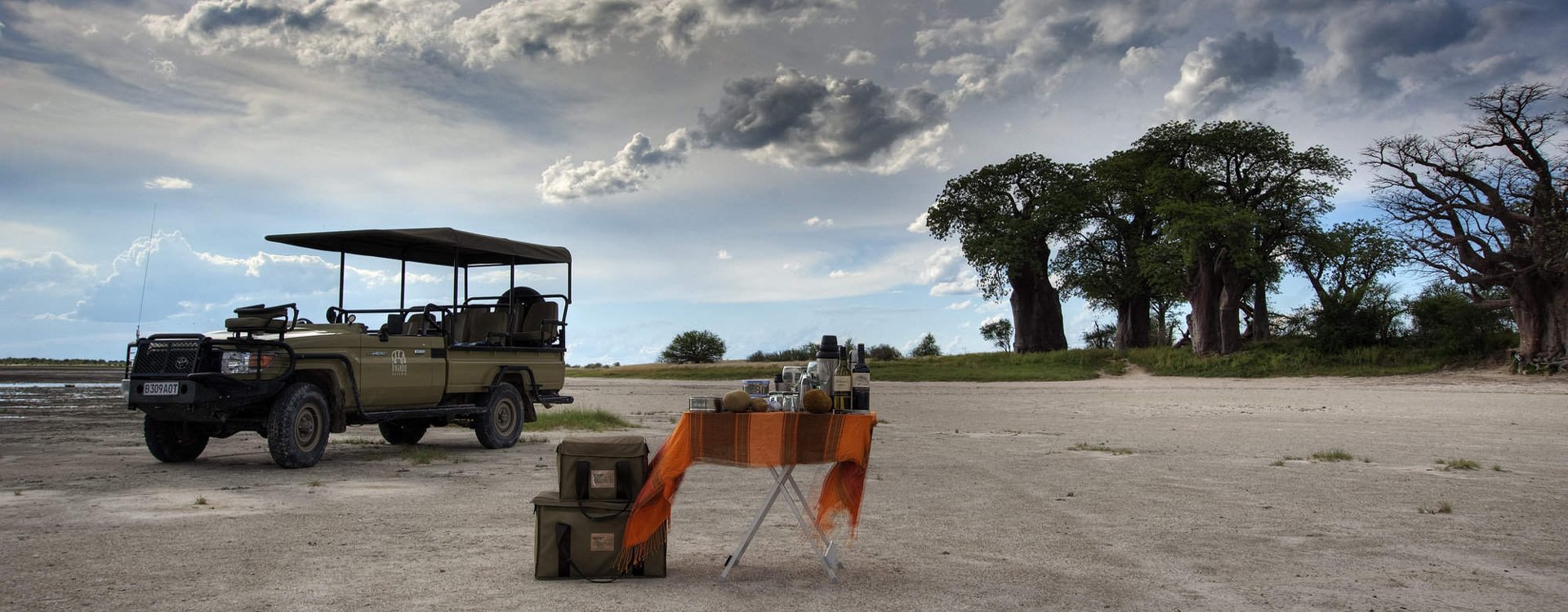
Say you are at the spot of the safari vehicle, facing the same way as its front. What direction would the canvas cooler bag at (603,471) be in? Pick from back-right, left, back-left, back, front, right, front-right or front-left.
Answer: front-left

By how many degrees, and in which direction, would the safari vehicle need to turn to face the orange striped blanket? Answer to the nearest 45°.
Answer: approximately 45° to its left

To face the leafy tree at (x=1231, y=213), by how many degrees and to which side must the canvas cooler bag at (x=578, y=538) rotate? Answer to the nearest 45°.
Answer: approximately 135° to its left

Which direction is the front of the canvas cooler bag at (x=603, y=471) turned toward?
toward the camera

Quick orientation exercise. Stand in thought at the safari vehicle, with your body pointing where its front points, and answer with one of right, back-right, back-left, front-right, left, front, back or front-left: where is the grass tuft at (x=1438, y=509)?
left

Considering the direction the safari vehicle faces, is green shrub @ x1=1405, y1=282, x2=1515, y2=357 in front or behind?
behind

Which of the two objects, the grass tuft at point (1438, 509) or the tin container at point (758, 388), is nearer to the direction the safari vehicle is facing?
the tin container

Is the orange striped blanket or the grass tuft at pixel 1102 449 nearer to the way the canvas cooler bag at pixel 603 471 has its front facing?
the orange striped blanket

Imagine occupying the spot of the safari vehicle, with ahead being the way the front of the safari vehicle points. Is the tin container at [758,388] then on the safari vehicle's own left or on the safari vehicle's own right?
on the safari vehicle's own left

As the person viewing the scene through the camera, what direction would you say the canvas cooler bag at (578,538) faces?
facing the viewer

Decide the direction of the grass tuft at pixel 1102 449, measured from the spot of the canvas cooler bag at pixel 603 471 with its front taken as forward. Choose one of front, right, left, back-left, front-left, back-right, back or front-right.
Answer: back-left

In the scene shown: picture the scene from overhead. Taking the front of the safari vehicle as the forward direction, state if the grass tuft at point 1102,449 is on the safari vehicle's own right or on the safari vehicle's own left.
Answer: on the safari vehicle's own left

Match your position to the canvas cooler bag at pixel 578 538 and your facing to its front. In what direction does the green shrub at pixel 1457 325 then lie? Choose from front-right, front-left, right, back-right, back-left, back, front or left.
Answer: back-left

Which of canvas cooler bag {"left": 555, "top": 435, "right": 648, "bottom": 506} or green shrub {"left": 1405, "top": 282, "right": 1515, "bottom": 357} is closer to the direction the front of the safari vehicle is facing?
the canvas cooler bag
